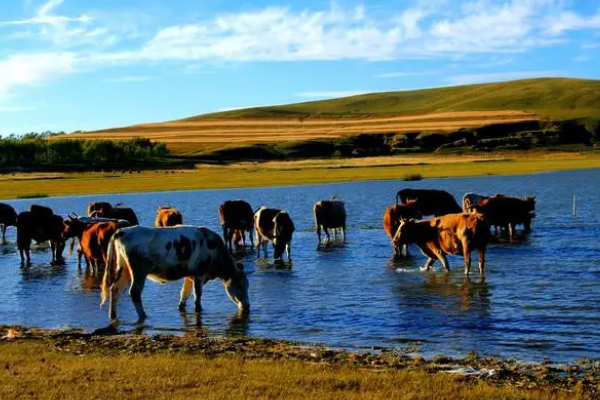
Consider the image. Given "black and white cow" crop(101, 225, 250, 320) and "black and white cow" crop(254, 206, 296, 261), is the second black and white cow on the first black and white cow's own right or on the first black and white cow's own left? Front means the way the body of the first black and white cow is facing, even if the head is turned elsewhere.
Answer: on the first black and white cow's own left

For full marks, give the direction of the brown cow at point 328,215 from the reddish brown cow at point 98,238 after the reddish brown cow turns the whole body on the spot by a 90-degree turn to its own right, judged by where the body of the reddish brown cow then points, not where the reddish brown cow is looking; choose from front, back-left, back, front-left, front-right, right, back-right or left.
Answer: front-right

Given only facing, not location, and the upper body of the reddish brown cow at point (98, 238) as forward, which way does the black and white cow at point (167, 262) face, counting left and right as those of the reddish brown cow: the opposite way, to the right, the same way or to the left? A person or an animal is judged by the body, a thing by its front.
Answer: the opposite way

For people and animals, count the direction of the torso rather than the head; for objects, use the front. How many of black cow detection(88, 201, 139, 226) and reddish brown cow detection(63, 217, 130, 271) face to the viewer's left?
2

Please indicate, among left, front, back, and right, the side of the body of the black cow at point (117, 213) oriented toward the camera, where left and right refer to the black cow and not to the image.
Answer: left

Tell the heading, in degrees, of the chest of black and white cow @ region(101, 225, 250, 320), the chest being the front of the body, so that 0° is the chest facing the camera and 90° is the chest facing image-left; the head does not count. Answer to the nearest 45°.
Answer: approximately 270°

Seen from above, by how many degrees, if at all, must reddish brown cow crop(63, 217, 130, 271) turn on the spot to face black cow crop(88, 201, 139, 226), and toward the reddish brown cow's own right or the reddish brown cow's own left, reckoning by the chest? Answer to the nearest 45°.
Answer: approximately 90° to the reddish brown cow's own right

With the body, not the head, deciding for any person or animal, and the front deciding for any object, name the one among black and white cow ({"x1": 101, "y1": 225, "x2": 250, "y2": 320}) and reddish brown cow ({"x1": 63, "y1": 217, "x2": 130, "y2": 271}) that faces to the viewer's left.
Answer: the reddish brown cow

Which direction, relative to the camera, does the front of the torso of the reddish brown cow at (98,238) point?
to the viewer's left

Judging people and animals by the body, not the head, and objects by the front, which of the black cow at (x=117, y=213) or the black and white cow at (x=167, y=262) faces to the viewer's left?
the black cow

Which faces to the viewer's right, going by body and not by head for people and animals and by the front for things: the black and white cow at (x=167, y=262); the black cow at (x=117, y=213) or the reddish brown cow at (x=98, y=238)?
the black and white cow

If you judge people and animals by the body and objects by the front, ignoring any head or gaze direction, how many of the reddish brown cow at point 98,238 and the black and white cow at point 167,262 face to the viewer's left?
1
